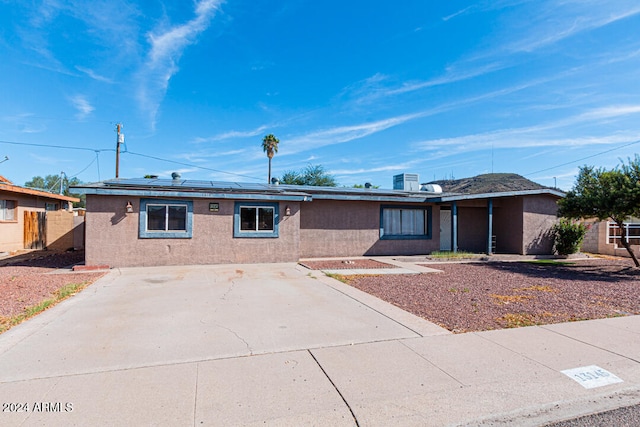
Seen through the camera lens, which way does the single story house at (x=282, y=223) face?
facing the viewer

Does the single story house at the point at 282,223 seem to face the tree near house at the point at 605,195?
no

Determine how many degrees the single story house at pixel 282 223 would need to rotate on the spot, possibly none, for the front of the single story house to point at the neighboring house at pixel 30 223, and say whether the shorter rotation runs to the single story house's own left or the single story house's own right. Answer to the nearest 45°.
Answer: approximately 90° to the single story house's own right

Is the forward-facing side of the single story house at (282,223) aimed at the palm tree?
no

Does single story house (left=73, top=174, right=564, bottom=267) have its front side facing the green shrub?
no

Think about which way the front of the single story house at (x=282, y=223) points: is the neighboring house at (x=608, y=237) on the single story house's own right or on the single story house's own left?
on the single story house's own left
